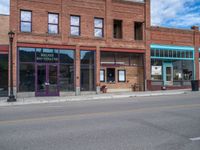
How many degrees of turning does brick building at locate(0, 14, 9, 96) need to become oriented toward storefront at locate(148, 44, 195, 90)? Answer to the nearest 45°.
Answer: approximately 90° to its left

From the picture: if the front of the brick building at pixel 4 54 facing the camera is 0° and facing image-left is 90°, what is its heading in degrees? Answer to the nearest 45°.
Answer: approximately 0°

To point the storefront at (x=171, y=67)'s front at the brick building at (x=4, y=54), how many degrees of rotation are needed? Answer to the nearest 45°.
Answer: approximately 45° to its right

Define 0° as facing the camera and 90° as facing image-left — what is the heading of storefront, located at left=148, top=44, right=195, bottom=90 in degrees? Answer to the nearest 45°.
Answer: approximately 0°

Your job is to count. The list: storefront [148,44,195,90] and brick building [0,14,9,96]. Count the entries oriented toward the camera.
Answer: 2
